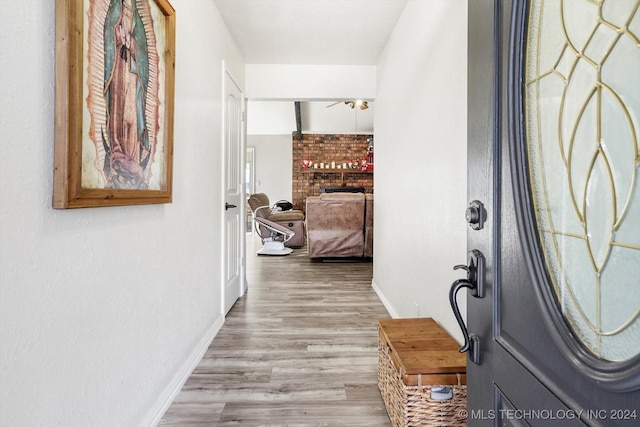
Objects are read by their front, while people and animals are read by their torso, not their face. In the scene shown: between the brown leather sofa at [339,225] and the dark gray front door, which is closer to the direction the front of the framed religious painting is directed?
the dark gray front door

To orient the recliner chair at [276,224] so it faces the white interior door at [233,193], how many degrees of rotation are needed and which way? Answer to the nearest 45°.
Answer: approximately 90° to its right

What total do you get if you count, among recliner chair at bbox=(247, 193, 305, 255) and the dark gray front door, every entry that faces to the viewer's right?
1

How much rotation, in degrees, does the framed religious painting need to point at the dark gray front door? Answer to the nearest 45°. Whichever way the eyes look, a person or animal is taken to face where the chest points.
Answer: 0° — it already faces it

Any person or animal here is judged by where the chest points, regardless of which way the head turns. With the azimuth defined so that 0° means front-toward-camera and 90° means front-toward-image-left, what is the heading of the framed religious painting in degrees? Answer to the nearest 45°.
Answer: approximately 315°

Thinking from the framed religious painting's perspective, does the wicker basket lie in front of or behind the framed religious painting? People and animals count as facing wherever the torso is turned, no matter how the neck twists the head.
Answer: in front

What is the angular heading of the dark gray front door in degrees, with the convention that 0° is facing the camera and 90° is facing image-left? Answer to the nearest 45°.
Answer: approximately 45°

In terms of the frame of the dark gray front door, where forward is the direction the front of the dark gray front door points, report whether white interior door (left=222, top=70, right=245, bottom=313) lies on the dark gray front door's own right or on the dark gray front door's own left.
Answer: on the dark gray front door's own right

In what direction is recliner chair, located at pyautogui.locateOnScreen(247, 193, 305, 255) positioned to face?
to the viewer's right

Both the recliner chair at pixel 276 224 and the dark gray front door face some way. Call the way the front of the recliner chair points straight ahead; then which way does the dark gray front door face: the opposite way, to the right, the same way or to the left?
the opposite way
